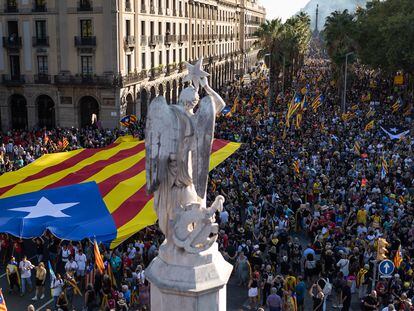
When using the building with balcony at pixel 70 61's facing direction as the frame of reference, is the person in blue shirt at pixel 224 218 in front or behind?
in front

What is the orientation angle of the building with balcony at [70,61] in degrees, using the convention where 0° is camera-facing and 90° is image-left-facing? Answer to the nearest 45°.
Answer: approximately 315°

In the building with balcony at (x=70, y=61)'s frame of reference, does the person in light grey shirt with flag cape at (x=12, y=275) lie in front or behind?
in front

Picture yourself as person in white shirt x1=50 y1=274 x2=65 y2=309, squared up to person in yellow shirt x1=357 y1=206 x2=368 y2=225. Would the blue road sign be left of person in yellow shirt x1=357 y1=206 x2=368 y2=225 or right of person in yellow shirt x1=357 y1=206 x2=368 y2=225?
right

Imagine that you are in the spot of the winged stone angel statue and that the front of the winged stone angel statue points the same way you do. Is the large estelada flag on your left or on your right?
on your left

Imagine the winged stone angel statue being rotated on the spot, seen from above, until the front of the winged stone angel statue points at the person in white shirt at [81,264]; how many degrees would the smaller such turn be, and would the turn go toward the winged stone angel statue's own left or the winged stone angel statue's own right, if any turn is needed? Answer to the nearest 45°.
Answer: approximately 45° to the winged stone angel statue's own left

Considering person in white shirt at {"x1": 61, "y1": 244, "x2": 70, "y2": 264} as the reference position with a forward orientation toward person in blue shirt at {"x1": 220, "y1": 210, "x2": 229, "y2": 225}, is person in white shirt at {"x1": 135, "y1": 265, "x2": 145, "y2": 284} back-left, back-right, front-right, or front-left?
front-right

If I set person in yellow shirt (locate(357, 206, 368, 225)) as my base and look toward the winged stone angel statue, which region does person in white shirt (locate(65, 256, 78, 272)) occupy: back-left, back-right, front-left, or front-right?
front-right

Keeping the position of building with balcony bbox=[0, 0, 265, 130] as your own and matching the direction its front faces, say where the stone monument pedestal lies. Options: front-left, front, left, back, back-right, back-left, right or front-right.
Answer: front-right

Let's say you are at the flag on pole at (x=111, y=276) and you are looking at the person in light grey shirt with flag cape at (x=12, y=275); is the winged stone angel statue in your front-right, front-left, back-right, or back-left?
back-left

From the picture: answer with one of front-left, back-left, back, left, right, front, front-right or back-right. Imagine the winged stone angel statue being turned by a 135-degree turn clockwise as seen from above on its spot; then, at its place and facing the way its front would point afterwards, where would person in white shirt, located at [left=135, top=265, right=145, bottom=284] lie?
back

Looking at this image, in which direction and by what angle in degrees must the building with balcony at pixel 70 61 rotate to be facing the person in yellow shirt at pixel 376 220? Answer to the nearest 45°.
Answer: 0° — it already faces them

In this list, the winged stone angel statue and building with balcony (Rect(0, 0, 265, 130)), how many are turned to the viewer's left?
0

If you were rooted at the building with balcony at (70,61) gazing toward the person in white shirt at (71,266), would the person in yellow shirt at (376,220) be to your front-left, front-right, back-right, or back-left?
front-left

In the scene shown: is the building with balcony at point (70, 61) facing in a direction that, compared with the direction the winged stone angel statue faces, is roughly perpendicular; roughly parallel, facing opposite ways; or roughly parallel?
roughly perpendicular

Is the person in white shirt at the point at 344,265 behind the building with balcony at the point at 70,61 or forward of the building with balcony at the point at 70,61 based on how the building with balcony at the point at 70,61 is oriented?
forward
